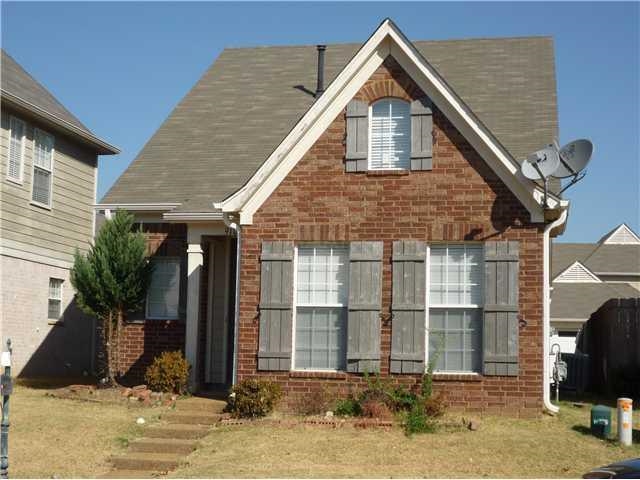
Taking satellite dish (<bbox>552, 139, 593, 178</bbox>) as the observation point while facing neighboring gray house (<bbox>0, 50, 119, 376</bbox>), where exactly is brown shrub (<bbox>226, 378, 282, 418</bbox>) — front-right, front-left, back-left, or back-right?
front-left

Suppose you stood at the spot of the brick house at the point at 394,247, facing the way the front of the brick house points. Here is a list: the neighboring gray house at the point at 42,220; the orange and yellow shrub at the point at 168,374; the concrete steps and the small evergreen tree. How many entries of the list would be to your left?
0

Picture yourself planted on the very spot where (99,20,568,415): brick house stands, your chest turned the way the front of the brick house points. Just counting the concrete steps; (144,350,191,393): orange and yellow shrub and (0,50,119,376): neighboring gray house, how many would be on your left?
0

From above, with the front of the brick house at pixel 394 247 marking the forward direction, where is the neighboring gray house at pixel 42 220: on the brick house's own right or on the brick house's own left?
on the brick house's own right

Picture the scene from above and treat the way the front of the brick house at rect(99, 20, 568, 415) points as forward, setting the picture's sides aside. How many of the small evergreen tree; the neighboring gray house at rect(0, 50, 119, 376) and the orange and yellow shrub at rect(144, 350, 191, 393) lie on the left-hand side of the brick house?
0

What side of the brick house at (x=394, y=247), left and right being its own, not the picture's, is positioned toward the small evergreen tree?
right

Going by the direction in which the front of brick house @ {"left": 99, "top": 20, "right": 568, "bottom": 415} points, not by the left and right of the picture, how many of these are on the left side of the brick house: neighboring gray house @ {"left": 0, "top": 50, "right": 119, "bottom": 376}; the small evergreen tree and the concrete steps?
0

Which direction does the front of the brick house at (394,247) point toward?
toward the camera

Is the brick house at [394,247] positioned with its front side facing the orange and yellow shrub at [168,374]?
no
